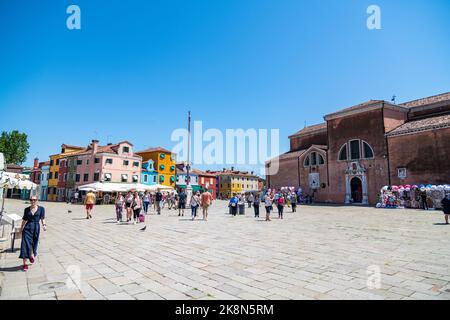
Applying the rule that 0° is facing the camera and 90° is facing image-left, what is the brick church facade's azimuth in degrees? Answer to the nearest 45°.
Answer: approximately 45°

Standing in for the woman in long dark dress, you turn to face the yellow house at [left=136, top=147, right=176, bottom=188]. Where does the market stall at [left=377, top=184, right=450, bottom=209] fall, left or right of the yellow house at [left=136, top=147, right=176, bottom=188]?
right

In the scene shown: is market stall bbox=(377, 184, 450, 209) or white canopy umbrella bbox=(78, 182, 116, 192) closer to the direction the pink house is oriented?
the market stall

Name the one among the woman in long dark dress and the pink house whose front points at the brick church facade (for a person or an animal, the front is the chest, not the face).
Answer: the pink house

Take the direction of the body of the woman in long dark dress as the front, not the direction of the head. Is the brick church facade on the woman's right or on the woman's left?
on the woman's left

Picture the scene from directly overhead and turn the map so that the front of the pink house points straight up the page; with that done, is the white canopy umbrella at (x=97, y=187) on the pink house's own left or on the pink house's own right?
on the pink house's own right

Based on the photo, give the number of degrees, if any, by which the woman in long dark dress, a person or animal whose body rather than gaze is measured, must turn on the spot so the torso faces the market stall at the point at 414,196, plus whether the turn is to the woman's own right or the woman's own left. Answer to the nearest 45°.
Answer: approximately 90° to the woman's own left

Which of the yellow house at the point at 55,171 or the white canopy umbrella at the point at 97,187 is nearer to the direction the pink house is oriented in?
the white canopy umbrella

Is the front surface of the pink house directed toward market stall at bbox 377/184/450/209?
yes

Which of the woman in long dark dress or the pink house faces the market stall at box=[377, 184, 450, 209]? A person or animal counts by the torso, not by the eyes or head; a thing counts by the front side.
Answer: the pink house
